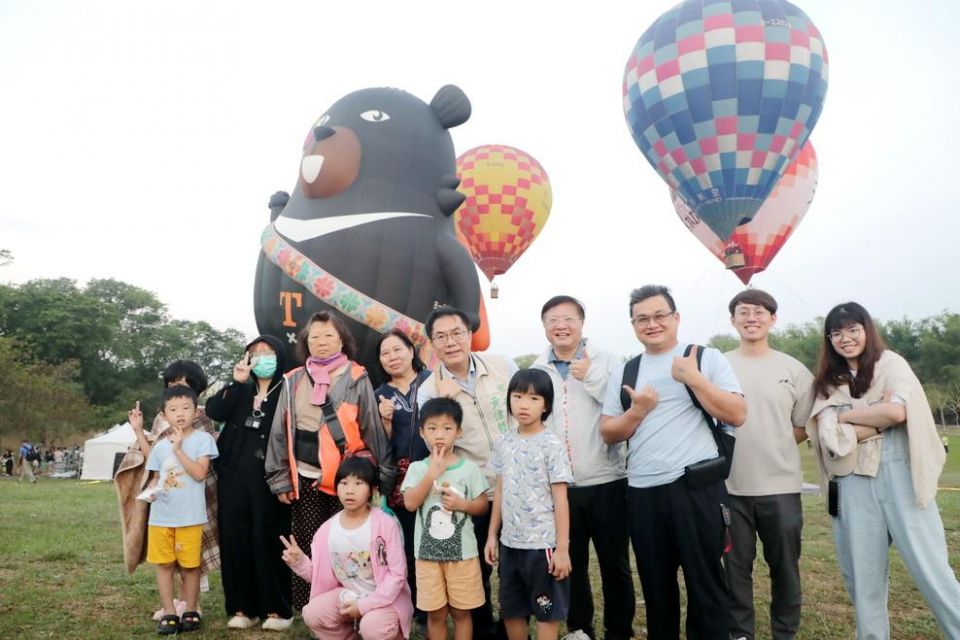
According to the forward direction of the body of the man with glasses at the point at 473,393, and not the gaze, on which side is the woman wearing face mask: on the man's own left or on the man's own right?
on the man's own right

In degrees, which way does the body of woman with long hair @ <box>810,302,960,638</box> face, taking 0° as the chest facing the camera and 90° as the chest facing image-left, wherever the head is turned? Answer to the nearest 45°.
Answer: approximately 45°

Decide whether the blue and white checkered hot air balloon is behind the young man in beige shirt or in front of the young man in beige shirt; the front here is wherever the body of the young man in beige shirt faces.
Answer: behind

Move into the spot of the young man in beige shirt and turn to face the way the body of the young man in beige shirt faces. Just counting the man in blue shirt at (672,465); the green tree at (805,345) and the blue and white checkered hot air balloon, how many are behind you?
2

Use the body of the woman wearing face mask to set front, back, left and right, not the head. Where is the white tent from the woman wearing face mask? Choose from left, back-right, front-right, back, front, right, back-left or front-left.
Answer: back

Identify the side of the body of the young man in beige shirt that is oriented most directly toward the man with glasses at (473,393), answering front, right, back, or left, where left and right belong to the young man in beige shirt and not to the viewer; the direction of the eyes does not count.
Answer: right

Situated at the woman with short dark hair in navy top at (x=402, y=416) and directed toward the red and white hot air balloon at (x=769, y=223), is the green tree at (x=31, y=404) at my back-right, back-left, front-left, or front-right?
front-left

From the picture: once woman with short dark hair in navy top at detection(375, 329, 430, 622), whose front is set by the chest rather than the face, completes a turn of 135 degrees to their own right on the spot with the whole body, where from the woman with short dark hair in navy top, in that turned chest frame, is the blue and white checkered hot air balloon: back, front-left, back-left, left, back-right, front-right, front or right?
right

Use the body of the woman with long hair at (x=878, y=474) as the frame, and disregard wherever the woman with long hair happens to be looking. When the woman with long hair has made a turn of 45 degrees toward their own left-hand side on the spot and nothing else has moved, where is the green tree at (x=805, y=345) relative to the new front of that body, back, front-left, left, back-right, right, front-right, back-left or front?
back

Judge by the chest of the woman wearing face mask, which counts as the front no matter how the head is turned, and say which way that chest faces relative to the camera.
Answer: toward the camera

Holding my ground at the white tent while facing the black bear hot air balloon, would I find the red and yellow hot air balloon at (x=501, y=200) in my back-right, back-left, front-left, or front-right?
front-left

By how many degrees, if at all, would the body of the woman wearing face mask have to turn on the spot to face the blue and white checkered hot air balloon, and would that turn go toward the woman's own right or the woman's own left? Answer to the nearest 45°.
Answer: approximately 135° to the woman's own left
